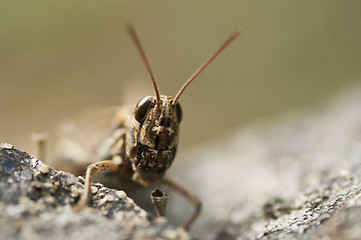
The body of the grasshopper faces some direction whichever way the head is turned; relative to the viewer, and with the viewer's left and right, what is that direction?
facing the viewer and to the right of the viewer

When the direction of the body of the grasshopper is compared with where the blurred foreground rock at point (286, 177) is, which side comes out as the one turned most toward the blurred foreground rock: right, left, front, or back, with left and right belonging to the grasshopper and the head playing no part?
left
